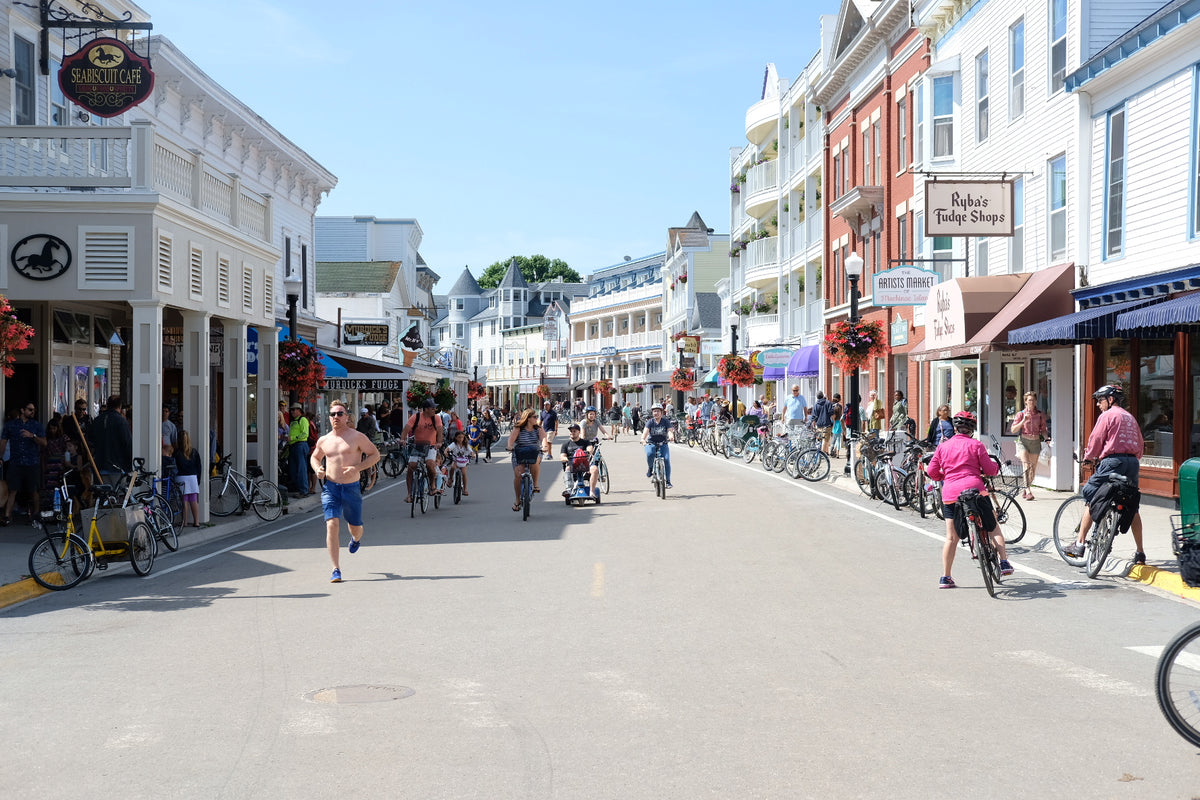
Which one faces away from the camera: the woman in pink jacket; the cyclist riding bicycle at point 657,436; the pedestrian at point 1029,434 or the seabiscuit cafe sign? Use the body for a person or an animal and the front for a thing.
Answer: the woman in pink jacket

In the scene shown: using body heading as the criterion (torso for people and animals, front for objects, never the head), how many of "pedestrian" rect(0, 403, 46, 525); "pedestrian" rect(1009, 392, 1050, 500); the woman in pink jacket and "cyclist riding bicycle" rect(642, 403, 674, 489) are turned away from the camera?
1

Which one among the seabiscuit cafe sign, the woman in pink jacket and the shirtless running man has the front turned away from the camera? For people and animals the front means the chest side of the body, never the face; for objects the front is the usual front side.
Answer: the woman in pink jacket

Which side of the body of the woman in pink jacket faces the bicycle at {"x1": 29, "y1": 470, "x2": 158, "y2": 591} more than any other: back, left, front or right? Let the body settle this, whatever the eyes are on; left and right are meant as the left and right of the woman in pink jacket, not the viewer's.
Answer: left

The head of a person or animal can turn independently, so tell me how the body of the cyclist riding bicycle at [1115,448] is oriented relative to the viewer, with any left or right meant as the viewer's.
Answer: facing away from the viewer and to the left of the viewer

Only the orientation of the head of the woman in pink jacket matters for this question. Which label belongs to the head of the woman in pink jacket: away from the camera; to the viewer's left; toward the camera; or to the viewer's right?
away from the camera

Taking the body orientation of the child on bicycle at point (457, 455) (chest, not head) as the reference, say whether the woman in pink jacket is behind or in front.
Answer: in front

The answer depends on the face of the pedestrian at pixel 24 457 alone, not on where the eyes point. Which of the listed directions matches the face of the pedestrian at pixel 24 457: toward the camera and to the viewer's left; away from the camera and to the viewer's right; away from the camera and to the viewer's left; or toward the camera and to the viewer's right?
toward the camera and to the viewer's right

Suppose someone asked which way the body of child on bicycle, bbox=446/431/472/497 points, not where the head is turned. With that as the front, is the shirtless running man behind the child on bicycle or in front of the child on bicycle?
in front

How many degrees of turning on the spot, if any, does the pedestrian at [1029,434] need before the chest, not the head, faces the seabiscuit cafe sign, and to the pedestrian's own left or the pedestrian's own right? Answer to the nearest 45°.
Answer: approximately 45° to the pedestrian's own right
